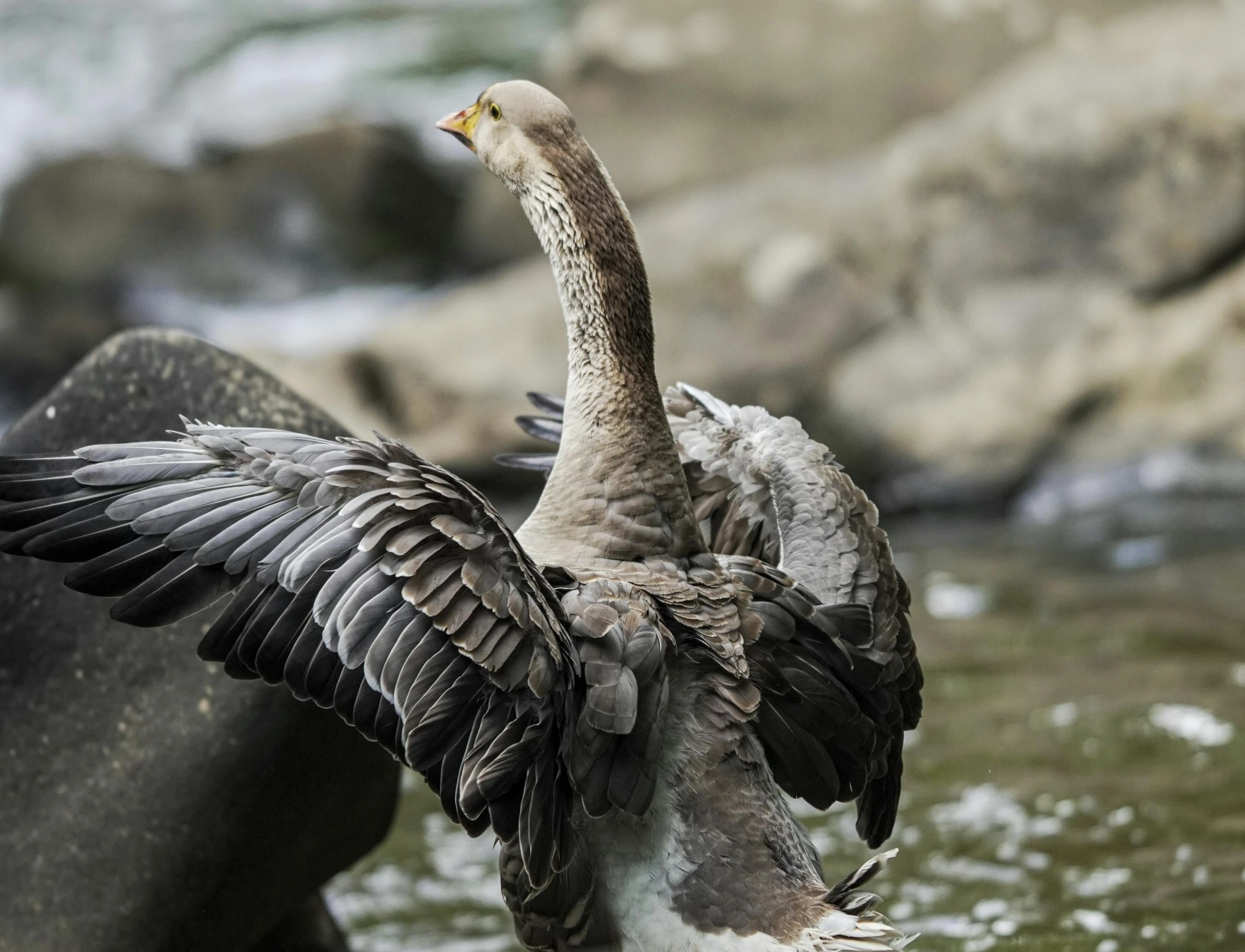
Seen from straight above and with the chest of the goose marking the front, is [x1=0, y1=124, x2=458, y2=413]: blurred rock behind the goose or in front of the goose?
in front

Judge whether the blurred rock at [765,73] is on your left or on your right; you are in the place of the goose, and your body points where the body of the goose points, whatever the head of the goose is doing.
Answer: on your right

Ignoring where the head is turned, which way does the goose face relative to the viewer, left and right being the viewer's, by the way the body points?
facing away from the viewer and to the left of the viewer

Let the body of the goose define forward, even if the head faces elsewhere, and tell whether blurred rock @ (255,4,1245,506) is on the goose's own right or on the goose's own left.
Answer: on the goose's own right
